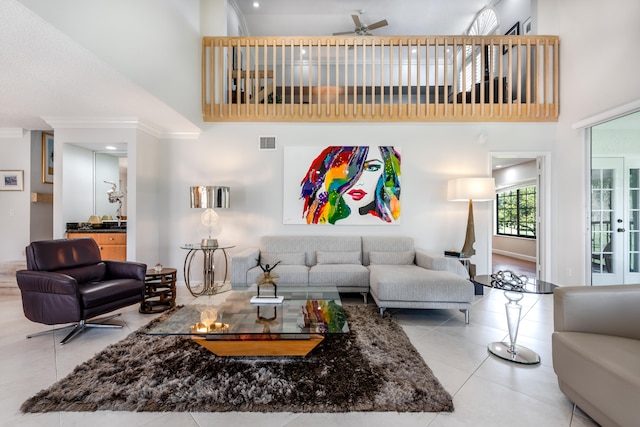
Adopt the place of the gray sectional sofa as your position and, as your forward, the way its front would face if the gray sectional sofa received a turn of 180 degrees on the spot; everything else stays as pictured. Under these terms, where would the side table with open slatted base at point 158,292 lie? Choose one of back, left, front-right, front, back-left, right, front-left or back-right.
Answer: left

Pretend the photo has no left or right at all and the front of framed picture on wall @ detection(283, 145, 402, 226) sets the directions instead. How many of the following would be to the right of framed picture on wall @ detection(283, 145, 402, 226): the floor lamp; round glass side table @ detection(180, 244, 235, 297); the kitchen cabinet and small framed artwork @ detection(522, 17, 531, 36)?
2

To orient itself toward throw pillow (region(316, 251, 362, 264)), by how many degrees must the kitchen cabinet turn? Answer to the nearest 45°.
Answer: approximately 45° to its left

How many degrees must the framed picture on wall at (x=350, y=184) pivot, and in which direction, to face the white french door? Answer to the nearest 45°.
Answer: approximately 90° to its left

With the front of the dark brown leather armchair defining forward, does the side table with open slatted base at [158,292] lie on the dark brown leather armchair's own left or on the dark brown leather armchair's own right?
on the dark brown leather armchair's own left

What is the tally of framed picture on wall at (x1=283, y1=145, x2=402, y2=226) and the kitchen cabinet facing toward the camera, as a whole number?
2

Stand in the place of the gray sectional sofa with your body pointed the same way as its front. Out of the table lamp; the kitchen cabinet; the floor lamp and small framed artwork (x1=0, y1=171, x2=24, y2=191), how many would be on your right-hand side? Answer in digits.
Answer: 3

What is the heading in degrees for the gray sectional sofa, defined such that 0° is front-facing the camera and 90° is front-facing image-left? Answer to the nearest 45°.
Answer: approximately 0°

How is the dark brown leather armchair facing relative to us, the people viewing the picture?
facing the viewer and to the right of the viewer

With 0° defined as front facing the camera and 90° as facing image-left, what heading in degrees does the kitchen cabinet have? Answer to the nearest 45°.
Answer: approximately 0°

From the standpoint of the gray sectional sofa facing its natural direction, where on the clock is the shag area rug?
The shag area rug is roughly at 1 o'clock from the gray sectional sofa.

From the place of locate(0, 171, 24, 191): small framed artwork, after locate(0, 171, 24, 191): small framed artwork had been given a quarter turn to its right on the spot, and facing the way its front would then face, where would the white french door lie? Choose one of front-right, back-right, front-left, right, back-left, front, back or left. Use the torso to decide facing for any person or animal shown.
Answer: back-left

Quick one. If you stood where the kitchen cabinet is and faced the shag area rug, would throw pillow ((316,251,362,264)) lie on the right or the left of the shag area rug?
left

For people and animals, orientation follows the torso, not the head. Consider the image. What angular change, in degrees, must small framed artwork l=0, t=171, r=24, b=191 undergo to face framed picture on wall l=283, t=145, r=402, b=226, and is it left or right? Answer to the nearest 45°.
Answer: approximately 45° to its left

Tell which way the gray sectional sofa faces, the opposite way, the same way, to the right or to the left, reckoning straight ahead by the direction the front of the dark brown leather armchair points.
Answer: to the right

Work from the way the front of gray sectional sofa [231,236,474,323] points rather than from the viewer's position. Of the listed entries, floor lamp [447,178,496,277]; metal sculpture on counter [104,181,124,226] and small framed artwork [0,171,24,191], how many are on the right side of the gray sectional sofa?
2
